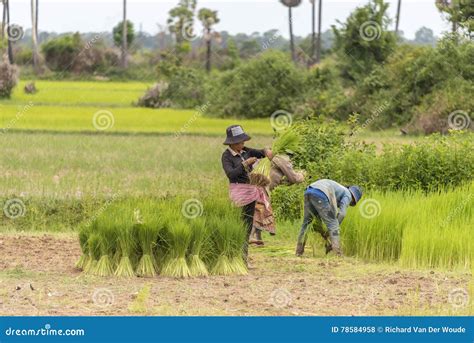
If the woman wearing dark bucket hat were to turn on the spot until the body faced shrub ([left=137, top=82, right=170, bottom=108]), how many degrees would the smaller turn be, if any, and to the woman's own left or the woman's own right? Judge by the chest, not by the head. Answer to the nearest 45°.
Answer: approximately 135° to the woman's own left

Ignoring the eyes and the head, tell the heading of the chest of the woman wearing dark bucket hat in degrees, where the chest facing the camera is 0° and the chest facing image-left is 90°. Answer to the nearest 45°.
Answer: approximately 315°

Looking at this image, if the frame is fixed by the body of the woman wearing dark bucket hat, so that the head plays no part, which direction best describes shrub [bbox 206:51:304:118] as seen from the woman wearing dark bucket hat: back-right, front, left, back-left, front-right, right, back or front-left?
back-left

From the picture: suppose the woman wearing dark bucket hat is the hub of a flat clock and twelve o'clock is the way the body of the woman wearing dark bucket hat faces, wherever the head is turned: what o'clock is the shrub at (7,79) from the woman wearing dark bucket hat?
The shrub is roughly at 7 o'clock from the woman wearing dark bucket hat.

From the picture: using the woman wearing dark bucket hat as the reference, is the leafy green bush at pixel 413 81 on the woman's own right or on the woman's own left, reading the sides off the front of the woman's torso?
on the woman's own left
